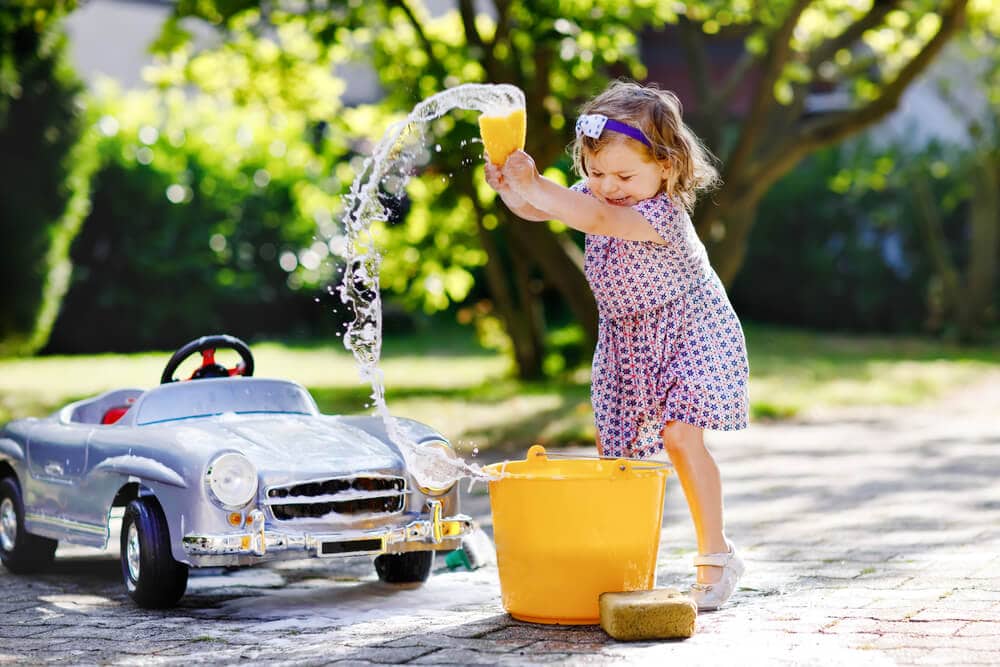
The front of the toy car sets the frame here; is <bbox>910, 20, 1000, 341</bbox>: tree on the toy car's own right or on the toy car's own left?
on the toy car's own left

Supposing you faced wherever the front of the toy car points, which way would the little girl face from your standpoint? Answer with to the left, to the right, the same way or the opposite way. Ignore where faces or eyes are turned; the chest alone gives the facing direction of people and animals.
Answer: to the right

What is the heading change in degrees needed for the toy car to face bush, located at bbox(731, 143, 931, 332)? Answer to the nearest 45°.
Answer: approximately 90° to its left

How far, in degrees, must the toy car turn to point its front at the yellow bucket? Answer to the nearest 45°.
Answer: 0° — it already faces it

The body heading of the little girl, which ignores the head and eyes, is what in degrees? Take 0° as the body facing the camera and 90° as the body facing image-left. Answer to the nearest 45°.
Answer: approximately 45°

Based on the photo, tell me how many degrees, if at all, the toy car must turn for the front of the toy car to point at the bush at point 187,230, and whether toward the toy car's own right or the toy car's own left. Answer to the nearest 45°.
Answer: approximately 135° to the toy car's own left

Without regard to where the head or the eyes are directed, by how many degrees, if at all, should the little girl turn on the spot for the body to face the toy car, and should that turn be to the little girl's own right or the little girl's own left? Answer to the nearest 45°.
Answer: approximately 45° to the little girl's own right

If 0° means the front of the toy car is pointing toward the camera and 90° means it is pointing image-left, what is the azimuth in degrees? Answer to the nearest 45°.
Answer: approximately 315°

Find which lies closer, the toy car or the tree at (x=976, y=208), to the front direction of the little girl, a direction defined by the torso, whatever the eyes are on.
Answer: the toy car
